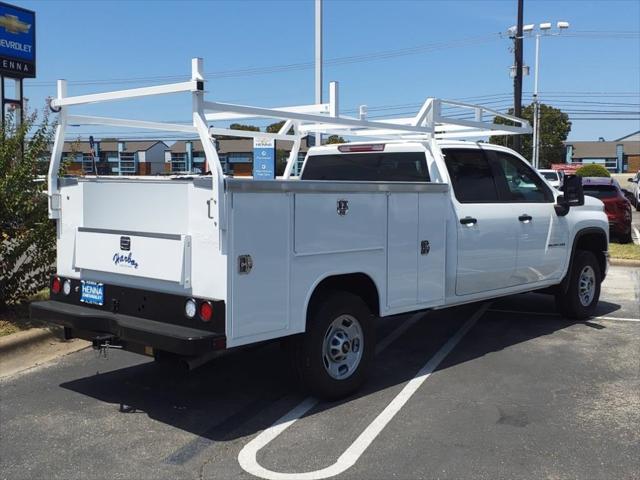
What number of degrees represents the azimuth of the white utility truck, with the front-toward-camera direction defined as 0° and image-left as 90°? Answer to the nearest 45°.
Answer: approximately 225°

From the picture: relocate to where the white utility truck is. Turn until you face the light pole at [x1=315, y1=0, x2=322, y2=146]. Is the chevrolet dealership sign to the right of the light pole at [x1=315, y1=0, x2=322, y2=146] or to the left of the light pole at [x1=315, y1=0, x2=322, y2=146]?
left

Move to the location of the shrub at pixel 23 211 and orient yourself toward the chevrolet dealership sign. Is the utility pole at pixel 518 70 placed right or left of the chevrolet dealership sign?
right

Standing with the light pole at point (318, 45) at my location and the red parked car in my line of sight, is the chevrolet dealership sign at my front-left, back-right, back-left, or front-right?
back-right

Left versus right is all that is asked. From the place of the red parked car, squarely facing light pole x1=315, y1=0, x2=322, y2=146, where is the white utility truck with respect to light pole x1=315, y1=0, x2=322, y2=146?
left

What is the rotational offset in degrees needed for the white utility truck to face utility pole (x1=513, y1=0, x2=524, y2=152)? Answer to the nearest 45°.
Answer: approximately 45° to its left

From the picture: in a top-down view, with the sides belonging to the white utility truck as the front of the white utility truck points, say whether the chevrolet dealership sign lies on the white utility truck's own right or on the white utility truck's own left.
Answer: on the white utility truck's own left
